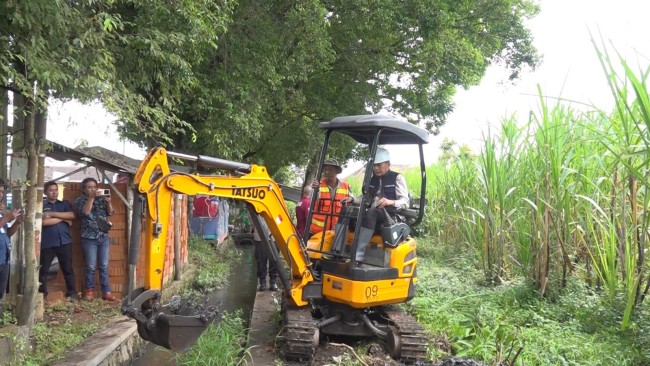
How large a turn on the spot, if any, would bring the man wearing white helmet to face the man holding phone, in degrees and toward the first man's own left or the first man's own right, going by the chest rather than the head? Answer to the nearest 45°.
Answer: approximately 45° to the first man's own right

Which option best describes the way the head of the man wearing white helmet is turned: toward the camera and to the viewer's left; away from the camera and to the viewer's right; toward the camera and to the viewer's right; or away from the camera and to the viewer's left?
toward the camera and to the viewer's left

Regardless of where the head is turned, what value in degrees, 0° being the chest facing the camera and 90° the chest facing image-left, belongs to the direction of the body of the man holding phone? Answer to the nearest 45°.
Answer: approximately 315°

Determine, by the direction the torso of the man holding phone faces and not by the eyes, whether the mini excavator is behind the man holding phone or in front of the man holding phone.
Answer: in front

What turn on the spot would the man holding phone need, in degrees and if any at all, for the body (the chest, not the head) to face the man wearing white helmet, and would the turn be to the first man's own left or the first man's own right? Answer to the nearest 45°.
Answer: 0° — they already face them

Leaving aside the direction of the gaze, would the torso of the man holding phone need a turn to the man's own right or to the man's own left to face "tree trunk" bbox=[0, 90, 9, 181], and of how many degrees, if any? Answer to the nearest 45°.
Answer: approximately 90° to the man's own right

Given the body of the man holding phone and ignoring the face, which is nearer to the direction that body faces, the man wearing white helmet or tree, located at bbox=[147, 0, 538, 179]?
the man wearing white helmet

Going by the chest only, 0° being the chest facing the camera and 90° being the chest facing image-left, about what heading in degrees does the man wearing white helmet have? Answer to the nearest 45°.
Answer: approximately 45°

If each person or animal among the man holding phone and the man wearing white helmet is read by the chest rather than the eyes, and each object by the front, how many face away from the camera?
0

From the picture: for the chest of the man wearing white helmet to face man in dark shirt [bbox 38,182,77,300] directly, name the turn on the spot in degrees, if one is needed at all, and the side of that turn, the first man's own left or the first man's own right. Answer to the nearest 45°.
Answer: approximately 45° to the first man's own right

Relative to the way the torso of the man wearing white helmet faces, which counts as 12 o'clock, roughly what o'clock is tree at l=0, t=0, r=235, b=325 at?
The tree is roughly at 1 o'clock from the man wearing white helmet.

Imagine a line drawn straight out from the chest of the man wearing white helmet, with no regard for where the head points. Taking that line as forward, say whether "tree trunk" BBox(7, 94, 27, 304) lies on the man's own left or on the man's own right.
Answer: on the man's own right
